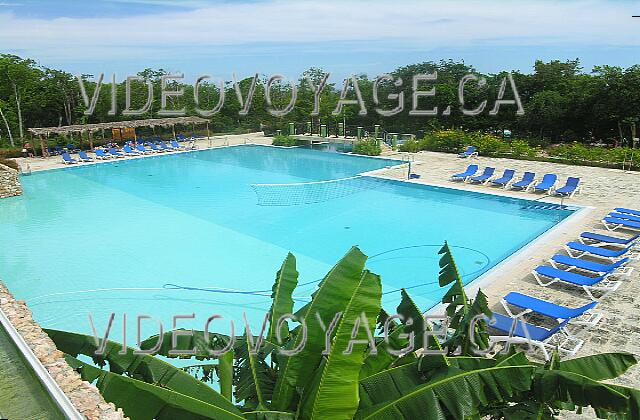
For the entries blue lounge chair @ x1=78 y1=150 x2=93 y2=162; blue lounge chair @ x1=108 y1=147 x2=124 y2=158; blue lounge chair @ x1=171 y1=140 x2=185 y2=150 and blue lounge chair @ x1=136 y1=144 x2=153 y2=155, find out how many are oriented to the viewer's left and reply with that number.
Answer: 0

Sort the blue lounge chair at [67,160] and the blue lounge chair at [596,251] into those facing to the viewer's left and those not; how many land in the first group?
1

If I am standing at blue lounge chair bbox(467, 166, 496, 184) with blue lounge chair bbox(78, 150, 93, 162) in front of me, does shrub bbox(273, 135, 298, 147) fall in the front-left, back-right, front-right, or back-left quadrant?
front-right

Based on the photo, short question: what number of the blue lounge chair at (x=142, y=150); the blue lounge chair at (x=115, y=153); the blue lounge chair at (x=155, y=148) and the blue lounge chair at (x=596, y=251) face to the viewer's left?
1

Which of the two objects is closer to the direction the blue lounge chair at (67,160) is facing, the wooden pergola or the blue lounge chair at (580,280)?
the blue lounge chair

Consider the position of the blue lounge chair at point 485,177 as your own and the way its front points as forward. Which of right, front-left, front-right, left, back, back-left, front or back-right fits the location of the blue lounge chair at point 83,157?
front-right

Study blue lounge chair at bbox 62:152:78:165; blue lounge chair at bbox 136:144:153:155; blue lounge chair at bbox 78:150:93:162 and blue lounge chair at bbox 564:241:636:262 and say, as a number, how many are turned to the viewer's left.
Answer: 1

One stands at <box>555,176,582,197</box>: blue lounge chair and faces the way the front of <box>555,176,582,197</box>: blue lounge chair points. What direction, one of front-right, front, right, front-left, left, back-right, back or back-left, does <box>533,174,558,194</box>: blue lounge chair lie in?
right

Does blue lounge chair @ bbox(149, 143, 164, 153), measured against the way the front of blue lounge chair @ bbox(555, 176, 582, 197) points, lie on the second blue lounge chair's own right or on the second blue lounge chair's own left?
on the second blue lounge chair's own right

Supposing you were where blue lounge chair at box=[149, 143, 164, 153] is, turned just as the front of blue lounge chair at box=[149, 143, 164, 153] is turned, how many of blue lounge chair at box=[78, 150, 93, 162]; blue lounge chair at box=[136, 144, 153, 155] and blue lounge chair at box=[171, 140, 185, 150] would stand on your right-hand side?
2

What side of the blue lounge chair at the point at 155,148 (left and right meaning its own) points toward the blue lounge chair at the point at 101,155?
right

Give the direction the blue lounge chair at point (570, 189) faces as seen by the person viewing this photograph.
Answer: facing the viewer and to the left of the viewer

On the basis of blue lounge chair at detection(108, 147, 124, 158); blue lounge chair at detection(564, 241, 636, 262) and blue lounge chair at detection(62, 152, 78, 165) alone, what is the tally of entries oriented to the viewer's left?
1

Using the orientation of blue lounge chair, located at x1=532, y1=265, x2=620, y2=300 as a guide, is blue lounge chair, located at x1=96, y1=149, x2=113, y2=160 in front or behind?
in front

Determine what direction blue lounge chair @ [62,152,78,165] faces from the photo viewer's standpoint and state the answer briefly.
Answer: facing the viewer and to the right of the viewer
